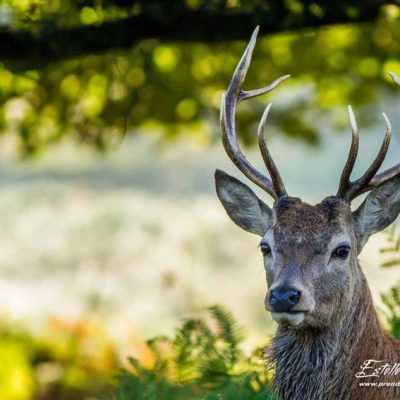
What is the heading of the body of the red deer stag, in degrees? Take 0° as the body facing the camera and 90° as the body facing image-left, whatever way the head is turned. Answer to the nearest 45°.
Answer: approximately 45°
